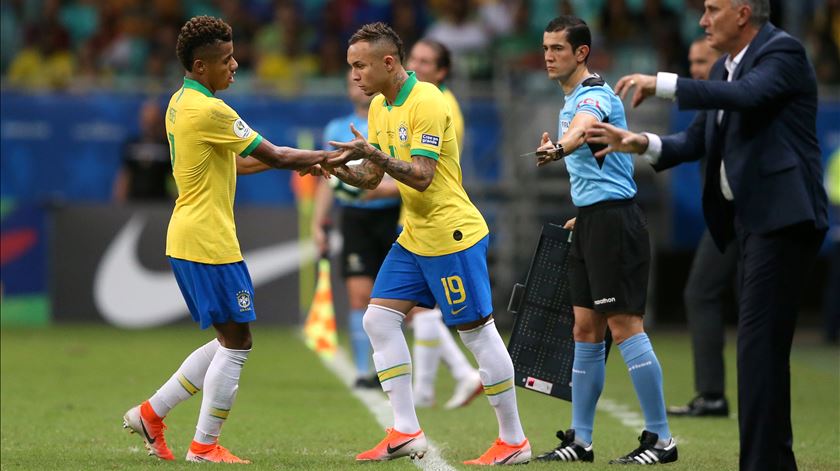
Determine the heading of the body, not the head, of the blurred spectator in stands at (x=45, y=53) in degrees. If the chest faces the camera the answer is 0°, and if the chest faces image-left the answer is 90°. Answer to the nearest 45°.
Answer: approximately 0°

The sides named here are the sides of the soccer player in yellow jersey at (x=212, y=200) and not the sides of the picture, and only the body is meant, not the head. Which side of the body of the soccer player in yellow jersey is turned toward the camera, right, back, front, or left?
right

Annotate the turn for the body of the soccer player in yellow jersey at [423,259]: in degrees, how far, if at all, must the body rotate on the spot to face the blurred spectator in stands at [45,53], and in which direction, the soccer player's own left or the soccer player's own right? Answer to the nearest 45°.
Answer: approximately 90° to the soccer player's own right

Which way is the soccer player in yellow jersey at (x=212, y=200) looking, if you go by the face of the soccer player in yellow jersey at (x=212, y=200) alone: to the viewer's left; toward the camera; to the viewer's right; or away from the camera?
to the viewer's right

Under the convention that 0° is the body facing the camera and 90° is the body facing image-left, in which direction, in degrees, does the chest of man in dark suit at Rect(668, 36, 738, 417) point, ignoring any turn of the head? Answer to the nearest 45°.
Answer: approximately 90°

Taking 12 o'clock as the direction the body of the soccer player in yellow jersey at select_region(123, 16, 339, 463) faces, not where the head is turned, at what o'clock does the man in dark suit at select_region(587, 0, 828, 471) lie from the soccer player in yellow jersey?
The man in dark suit is roughly at 1 o'clock from the soccer player in yellow jersey.

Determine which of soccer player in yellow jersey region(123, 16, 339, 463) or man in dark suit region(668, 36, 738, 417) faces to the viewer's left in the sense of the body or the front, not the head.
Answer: the man in dark suit

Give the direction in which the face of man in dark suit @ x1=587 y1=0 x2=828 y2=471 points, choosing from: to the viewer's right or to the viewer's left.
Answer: to the viewer's left

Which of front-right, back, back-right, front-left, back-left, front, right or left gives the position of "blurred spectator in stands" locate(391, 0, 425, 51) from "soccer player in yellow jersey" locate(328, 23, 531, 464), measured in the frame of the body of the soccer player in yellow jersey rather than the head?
back-right

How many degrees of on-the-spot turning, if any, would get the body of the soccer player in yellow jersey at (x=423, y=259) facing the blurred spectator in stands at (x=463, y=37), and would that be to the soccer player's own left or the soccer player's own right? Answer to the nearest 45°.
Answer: approximately 135° to the soccer player's own right

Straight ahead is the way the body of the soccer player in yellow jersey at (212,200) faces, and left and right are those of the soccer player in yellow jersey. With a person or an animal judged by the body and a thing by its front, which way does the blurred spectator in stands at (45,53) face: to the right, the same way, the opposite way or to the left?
to the right

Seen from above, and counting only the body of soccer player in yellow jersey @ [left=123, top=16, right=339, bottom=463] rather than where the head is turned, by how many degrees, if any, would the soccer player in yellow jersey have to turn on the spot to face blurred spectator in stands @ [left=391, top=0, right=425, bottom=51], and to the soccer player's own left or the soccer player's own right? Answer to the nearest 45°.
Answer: approximately 90° to the soccer player's own left
